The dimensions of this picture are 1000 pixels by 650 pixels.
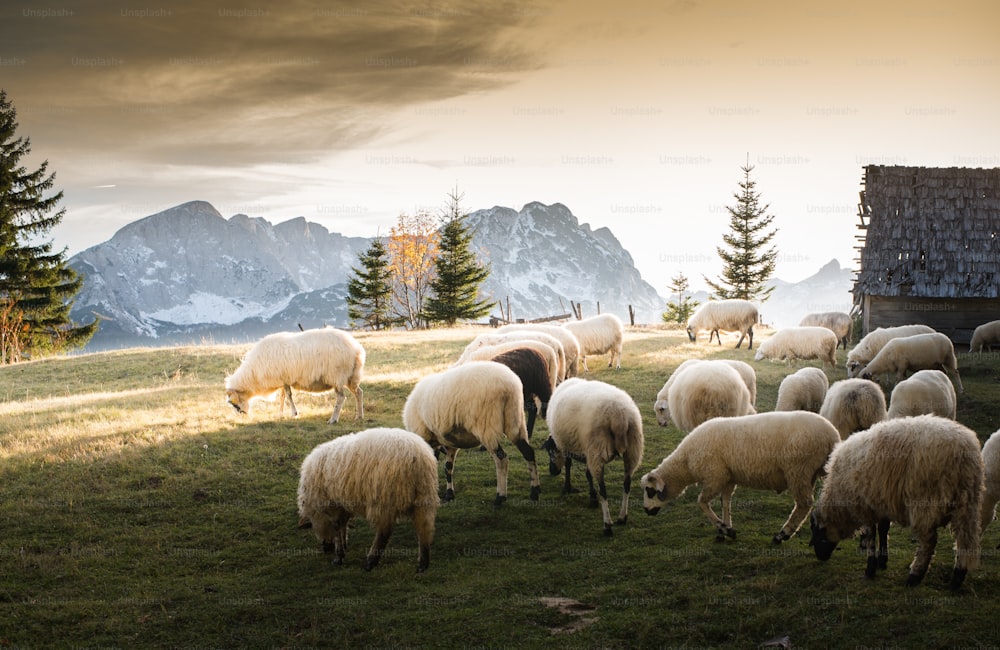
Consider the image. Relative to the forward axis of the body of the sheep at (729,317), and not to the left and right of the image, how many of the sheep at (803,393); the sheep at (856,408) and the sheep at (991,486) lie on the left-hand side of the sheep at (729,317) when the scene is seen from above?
3

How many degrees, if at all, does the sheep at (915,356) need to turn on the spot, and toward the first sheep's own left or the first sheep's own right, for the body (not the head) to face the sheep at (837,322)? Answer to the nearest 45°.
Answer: approximately 90° to the first sheep's own right

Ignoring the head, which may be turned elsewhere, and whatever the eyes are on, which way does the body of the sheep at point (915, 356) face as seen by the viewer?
to the viewer's left

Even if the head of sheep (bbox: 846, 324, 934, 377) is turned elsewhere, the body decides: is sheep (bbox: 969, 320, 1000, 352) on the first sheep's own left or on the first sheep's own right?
on the first sheep's own right

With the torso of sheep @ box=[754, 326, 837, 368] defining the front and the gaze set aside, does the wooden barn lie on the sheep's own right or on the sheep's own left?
on the sheep's own right

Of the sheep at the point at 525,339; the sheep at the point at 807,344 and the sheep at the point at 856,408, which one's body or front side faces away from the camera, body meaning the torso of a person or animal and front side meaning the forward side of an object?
the sheep at the point at 856,408

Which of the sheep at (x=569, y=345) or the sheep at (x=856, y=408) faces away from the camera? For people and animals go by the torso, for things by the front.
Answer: the sheep at (x=856, y=408)

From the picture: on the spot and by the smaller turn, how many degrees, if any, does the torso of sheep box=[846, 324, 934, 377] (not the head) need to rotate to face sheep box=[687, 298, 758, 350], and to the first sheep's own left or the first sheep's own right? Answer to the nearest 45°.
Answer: approximately 45° to the first sheep's own right

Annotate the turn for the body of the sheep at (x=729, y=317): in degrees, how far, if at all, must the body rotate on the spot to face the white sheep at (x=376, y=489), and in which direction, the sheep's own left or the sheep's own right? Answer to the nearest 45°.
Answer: approximately 90° to the sheep's own left

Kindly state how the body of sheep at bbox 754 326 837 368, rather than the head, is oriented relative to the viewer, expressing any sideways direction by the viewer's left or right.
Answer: facing to the left of the viewer

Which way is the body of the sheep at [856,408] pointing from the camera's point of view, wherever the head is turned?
away from the camera

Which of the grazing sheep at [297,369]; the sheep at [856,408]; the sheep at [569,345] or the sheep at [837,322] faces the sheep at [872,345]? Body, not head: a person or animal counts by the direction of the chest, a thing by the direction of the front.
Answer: the sheep at [856,408]
